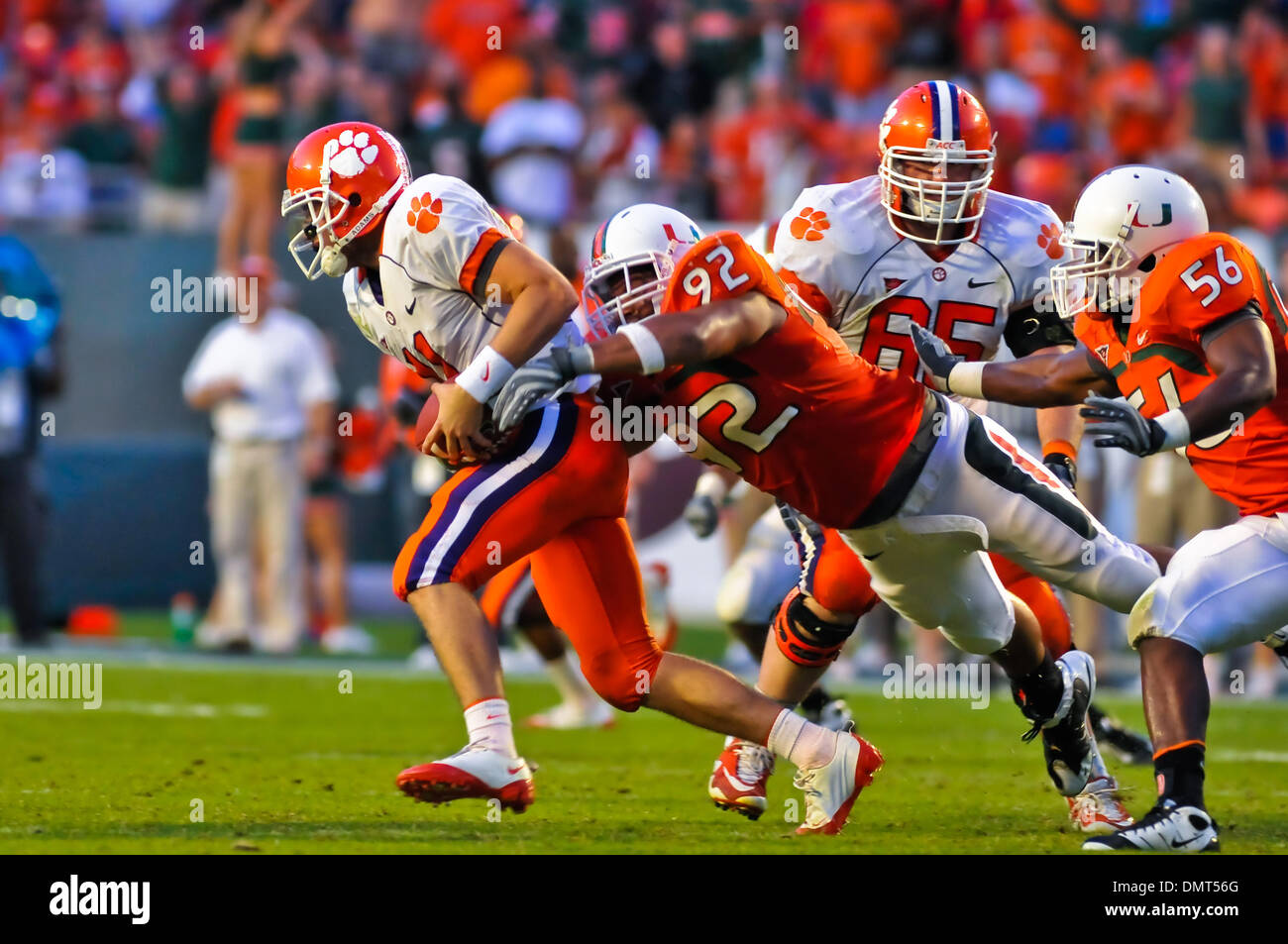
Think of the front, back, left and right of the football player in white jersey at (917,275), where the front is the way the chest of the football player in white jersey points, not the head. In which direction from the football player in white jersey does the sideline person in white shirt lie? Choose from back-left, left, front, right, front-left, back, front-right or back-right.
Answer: back-right

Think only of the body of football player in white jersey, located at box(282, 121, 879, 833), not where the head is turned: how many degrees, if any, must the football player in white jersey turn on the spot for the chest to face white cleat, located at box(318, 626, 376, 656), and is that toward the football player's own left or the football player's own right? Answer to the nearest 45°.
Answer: approximately 90° to the football player's own right

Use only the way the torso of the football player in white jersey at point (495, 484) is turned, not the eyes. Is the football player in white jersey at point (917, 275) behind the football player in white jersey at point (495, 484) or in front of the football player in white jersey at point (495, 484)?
behind

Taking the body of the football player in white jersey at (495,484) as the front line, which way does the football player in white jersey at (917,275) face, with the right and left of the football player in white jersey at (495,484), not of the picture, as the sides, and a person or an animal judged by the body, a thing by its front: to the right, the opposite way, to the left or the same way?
to the left

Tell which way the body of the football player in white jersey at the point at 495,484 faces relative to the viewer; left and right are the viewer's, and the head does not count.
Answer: facing to the left of the viewer

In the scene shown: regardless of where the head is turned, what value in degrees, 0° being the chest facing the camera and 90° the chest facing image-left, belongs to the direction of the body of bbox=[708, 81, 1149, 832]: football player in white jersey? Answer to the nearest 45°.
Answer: approximately 0°

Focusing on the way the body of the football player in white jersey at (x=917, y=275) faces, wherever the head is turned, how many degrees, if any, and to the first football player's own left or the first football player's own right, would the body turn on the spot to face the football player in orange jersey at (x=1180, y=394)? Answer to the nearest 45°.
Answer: approximately 45° to the first football player's own left

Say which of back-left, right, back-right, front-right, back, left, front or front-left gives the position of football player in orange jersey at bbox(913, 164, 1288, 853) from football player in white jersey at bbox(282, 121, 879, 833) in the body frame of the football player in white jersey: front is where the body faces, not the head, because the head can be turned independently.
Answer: back

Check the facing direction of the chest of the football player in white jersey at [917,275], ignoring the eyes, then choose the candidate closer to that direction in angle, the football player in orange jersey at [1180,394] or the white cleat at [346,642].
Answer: the football player in orange jersey

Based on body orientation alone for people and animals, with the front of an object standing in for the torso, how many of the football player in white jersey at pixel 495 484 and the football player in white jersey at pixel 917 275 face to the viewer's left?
1

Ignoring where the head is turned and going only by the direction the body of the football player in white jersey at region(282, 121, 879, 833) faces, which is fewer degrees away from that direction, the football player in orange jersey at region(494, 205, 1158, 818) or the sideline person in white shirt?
the sideline person in white shirt

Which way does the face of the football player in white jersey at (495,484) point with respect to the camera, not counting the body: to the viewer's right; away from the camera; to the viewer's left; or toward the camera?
to the viewer's left

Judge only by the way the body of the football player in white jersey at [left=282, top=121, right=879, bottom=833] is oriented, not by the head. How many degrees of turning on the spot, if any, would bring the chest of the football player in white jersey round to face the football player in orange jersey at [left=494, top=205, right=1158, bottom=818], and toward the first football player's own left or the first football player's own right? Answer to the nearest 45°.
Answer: approximately 180°

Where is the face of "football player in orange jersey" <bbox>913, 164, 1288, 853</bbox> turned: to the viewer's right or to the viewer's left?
to the viewer's left
